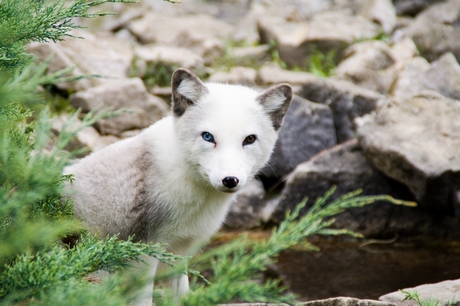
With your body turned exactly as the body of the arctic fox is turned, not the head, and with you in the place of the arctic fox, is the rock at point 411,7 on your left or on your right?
on your left

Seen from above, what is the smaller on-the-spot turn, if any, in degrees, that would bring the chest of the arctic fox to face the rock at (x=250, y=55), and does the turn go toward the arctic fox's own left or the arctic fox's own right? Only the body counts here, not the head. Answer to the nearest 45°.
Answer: approximately 135° to the arctic fox's own left

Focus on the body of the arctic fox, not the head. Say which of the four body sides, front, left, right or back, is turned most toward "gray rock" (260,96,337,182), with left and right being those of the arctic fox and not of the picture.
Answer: left

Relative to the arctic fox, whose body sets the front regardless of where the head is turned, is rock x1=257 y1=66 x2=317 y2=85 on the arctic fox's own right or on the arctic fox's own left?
on the arctic fox's own left

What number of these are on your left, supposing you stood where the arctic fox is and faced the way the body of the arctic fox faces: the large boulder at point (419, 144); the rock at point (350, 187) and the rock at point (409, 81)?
3

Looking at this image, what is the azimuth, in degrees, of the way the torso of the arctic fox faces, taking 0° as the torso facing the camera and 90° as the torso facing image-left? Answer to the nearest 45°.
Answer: approximately 315°

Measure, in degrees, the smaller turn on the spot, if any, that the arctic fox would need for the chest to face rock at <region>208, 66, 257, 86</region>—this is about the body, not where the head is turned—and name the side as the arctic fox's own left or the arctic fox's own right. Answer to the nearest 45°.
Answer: approximately 135° to the arctic fox's own left

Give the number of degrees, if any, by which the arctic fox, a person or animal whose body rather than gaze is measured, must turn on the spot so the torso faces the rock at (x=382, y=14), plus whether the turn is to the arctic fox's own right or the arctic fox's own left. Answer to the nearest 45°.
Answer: approximately 90° to the arctic fox's own left

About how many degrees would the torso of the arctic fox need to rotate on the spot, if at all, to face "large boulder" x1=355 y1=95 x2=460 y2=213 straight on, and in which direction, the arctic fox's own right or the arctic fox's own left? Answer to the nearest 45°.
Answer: approximately 90° to the arctic fox's own left

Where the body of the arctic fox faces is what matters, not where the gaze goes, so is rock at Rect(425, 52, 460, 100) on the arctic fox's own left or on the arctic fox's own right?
on the arctic fox's own left

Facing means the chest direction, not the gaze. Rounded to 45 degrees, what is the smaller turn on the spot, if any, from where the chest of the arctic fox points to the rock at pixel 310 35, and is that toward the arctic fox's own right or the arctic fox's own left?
approximately 135° to the arctic fox's own left
